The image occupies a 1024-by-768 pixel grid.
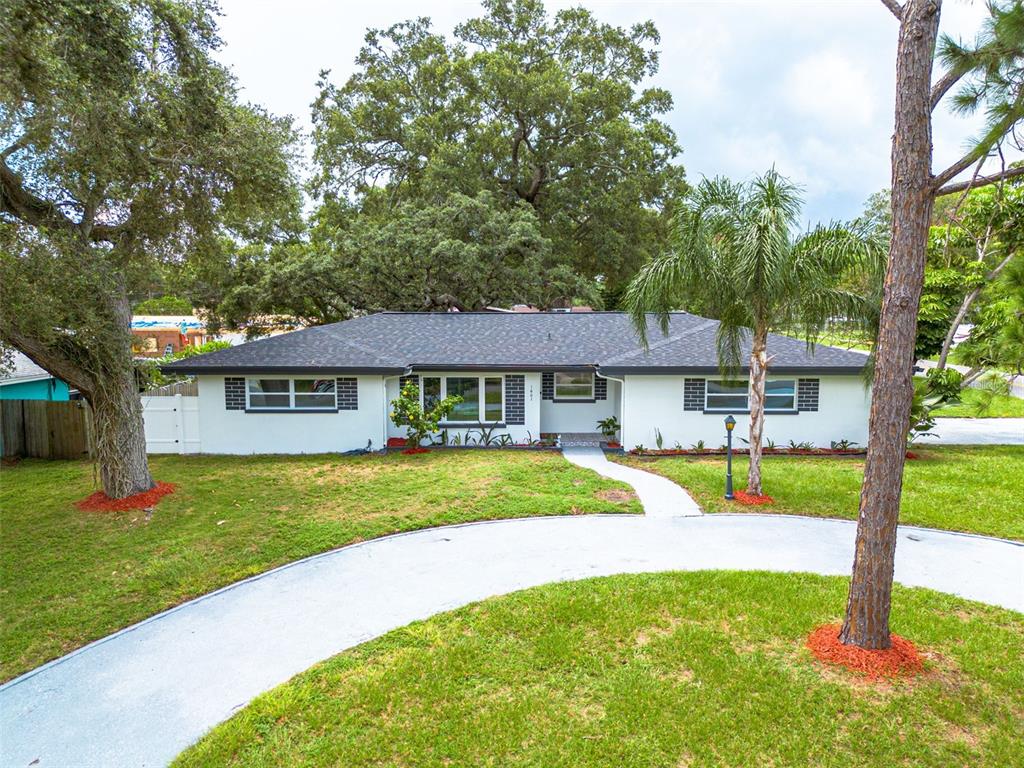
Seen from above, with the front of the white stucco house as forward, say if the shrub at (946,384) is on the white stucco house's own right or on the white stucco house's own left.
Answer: on the white stucco house's own left

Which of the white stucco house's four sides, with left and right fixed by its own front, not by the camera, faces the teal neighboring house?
right

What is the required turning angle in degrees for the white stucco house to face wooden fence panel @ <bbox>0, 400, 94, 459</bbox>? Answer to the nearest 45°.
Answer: approximately 90° to its right

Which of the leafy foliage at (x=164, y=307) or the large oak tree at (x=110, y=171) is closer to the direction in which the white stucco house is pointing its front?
the large oak tree

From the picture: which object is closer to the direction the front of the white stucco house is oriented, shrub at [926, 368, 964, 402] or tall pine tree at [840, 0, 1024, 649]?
the tall pine tree

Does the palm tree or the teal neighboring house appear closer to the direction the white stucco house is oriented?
the palm tree

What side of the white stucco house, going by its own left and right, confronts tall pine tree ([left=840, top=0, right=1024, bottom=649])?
front

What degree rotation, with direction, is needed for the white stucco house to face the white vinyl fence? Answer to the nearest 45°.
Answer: approximately 90° to its right

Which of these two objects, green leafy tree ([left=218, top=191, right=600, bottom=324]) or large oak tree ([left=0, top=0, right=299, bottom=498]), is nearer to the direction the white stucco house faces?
the large oak tree

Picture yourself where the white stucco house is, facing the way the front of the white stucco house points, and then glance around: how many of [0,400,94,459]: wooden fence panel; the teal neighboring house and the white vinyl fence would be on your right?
3

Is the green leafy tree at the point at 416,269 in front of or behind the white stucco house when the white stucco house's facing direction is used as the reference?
behind

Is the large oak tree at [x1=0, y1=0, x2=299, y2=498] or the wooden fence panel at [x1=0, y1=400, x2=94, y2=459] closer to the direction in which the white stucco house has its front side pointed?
the large oak tree

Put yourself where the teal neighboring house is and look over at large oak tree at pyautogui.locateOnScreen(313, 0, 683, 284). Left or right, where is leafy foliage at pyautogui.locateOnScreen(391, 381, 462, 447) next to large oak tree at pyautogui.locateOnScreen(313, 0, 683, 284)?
right

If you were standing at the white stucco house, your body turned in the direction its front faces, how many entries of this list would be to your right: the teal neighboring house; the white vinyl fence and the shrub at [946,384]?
2

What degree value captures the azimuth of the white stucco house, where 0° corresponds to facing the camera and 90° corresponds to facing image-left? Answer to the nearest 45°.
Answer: approximately 0°
